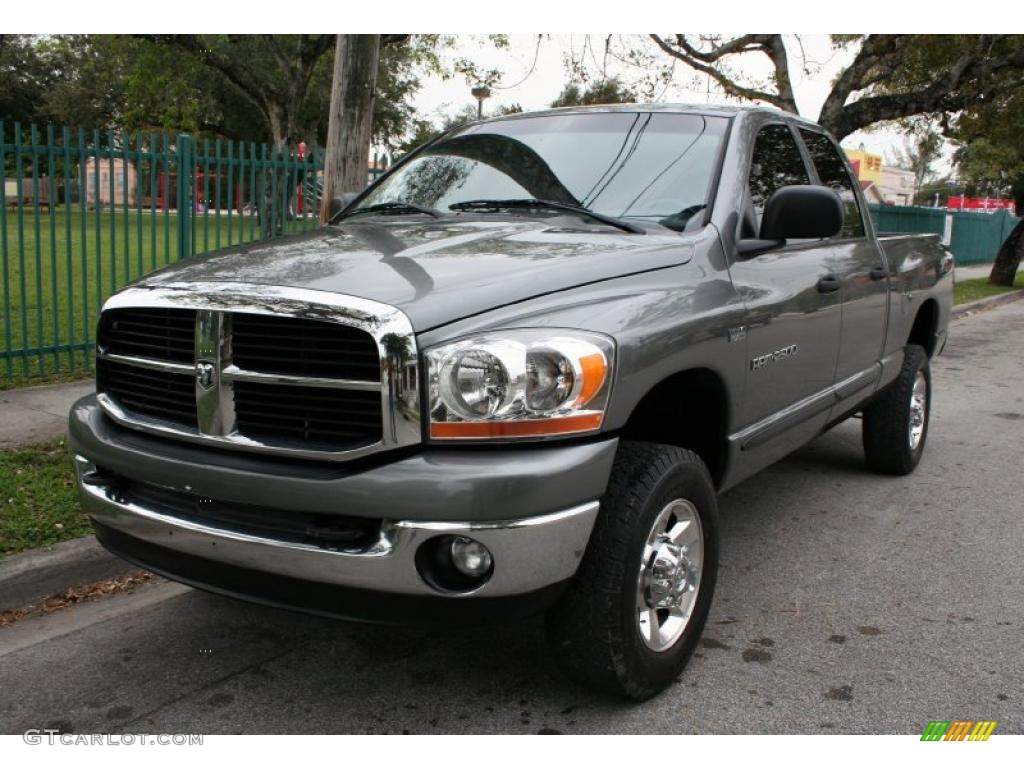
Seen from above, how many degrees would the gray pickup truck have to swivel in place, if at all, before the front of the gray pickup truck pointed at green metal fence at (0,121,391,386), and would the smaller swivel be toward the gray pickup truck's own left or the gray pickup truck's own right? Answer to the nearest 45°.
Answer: approximately 90° to the gray pickup truck's own right

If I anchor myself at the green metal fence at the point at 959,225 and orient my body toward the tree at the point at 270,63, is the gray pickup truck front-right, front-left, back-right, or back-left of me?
front-left

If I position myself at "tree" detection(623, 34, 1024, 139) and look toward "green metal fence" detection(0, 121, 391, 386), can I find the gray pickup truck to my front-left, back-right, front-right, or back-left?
front-left

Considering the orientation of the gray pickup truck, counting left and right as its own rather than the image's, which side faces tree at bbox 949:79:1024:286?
back

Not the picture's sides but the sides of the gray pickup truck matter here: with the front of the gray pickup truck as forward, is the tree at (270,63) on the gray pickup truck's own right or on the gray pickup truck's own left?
on the gray pickup truck's own right

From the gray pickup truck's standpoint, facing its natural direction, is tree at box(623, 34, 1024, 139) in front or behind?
behind

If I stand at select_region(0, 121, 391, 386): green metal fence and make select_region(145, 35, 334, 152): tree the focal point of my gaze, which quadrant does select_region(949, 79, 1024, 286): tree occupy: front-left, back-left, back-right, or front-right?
front-right

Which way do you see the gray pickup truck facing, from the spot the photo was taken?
facing the viewer and to the left of the viewer

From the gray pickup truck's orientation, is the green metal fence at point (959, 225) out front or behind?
behind
